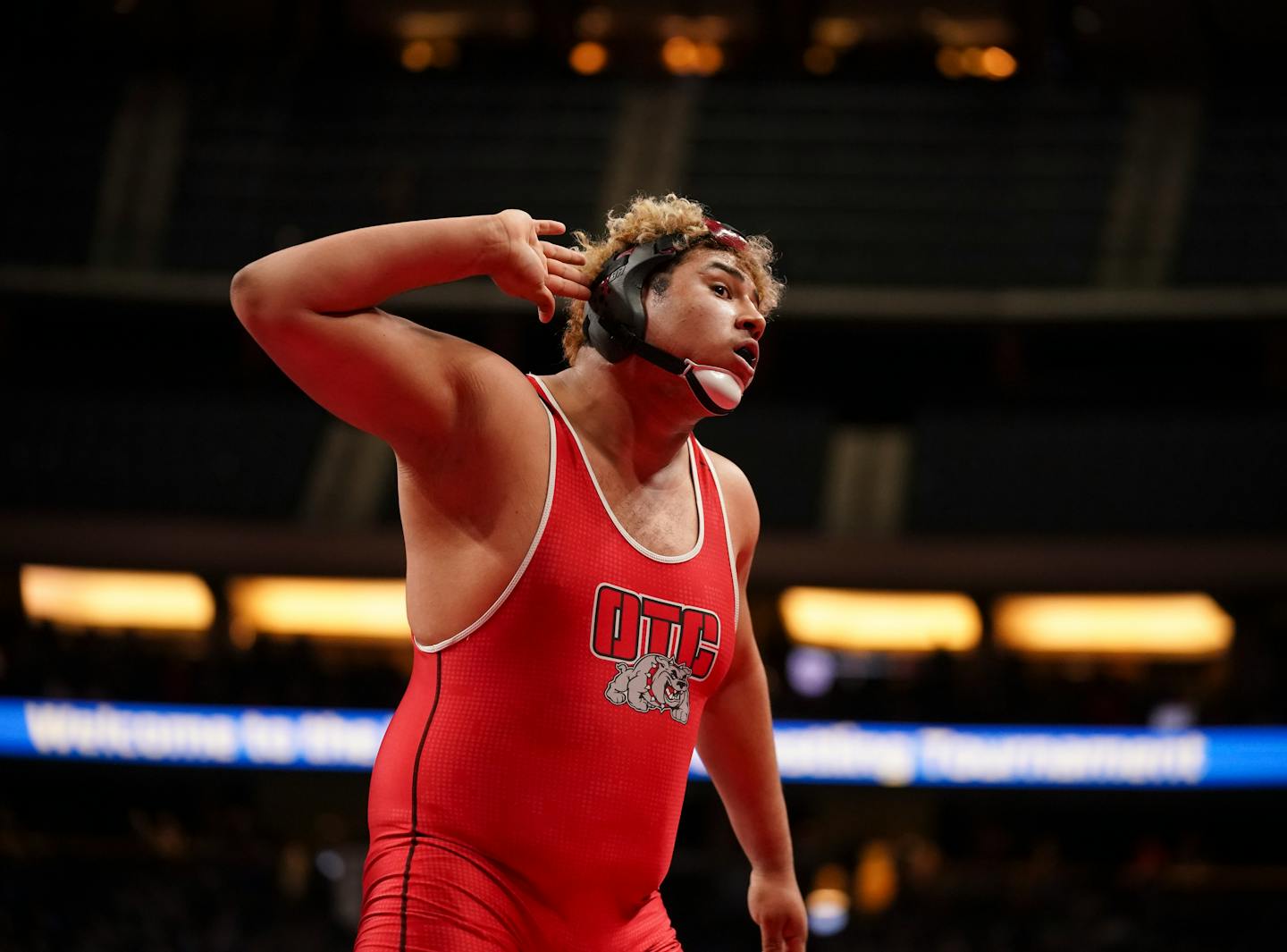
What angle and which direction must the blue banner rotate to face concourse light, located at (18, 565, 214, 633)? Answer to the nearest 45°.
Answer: approximately 135° to its right

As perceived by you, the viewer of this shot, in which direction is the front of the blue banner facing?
facing the viewer

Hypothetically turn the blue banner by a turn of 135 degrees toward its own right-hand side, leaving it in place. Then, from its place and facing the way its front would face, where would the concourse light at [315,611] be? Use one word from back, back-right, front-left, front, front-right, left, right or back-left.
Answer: front

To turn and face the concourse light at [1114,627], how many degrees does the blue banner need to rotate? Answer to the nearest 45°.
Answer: approximately 135° to its left
